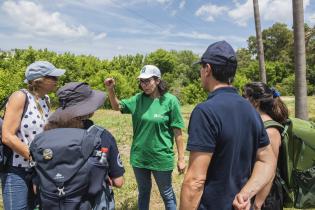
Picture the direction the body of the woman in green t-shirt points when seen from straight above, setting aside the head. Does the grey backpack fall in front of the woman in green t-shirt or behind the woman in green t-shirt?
in front

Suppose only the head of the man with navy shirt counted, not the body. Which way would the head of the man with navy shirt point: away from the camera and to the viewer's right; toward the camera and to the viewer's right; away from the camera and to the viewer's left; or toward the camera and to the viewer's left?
away from the camera and to the viewer's left

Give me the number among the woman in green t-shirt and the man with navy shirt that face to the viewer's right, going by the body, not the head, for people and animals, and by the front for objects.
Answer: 0

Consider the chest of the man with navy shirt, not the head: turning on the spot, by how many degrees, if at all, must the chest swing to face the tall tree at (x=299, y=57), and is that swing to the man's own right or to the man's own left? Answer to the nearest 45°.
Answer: approximately 45° to the man's own right

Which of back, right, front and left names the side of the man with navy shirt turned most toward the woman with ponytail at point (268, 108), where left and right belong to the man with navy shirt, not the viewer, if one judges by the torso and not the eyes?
right

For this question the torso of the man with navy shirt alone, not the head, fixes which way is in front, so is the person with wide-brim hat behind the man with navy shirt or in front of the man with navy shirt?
in front

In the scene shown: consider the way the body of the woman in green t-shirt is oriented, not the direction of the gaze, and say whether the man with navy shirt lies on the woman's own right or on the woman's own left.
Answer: on the woman's own left

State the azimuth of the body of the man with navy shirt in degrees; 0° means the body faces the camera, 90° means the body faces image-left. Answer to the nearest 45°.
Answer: approximately 135°

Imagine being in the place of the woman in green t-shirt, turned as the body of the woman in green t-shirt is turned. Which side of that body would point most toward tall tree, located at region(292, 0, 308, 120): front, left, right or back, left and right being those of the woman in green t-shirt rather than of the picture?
back

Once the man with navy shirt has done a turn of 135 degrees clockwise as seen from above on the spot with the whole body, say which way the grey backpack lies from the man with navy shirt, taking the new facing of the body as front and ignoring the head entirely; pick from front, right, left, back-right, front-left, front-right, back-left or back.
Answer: back

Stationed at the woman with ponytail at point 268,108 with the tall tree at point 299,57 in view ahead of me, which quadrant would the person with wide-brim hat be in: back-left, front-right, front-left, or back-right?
back-left

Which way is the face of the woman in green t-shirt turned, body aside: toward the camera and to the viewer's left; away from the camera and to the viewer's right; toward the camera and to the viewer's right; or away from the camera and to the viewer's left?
toward the camera and to the viewer's left

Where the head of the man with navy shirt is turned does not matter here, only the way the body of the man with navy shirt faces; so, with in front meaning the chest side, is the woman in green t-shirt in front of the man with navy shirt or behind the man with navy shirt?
in front

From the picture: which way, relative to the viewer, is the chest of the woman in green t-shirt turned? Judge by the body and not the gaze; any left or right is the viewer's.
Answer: facing the viewer and to the left of the viewer
